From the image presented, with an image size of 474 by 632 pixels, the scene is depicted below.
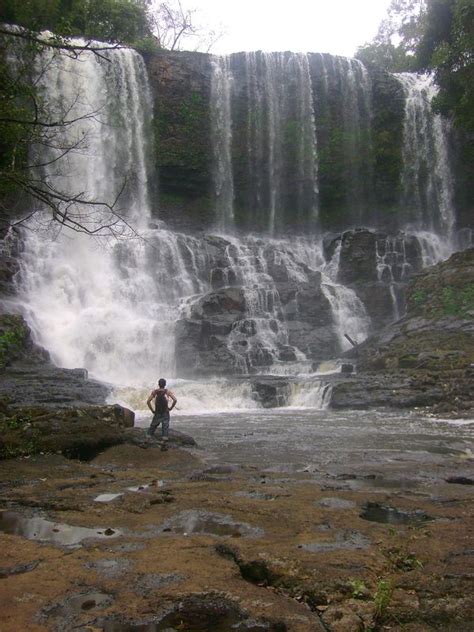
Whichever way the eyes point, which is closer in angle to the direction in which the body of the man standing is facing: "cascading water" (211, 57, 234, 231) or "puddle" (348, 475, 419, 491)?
the cascading water

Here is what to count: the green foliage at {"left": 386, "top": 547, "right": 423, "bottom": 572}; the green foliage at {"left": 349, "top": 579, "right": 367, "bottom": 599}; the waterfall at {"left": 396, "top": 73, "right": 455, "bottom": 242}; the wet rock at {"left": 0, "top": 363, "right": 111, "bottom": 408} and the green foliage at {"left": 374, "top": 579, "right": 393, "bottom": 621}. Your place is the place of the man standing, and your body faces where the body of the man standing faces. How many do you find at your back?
3

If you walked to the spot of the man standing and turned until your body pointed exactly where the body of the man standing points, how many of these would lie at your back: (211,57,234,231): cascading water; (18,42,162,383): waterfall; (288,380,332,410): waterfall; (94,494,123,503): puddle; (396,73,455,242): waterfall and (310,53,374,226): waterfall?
1

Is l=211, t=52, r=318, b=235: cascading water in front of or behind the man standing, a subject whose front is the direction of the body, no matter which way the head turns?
in front

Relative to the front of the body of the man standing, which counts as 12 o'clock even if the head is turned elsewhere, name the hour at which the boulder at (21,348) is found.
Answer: The boulder is roughly at 11 o'clock from the man standing.

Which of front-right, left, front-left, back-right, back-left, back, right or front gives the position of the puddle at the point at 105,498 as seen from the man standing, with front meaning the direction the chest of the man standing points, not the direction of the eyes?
back

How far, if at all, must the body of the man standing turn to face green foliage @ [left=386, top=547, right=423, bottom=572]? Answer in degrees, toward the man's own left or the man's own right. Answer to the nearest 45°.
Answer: approximately 180°

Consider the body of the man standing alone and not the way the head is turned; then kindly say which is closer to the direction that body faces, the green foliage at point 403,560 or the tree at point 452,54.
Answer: the tree

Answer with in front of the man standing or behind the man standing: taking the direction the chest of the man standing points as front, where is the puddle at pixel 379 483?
behind

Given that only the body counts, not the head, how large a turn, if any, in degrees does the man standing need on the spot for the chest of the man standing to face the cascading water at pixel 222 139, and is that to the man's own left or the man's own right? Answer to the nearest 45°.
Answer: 0° — they already face it

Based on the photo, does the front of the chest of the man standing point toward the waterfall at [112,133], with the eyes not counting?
yes

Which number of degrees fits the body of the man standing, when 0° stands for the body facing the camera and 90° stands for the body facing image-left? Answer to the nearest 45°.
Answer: approximately 180°

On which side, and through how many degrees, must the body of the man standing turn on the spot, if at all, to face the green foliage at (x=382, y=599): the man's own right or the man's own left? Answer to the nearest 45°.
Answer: approximately 180°

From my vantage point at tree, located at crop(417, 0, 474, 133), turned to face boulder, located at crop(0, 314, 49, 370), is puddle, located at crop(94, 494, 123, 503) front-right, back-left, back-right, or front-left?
front-left

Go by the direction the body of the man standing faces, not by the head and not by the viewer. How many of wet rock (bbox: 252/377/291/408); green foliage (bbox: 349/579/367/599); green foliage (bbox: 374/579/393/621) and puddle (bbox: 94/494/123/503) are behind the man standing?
3

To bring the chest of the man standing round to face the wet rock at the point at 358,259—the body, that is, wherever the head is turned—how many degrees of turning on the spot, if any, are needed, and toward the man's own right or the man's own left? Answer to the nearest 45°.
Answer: approximately 45° to the man's own right

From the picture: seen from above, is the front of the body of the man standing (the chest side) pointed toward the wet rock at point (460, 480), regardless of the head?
no

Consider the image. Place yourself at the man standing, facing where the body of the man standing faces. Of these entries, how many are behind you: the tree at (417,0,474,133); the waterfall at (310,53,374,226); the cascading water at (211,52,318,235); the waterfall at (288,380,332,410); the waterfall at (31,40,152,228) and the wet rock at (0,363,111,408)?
0

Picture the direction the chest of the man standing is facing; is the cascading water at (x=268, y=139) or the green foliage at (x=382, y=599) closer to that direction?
the cascading water

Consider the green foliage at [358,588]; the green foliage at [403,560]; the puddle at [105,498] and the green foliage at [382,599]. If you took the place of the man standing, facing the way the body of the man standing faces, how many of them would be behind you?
4
